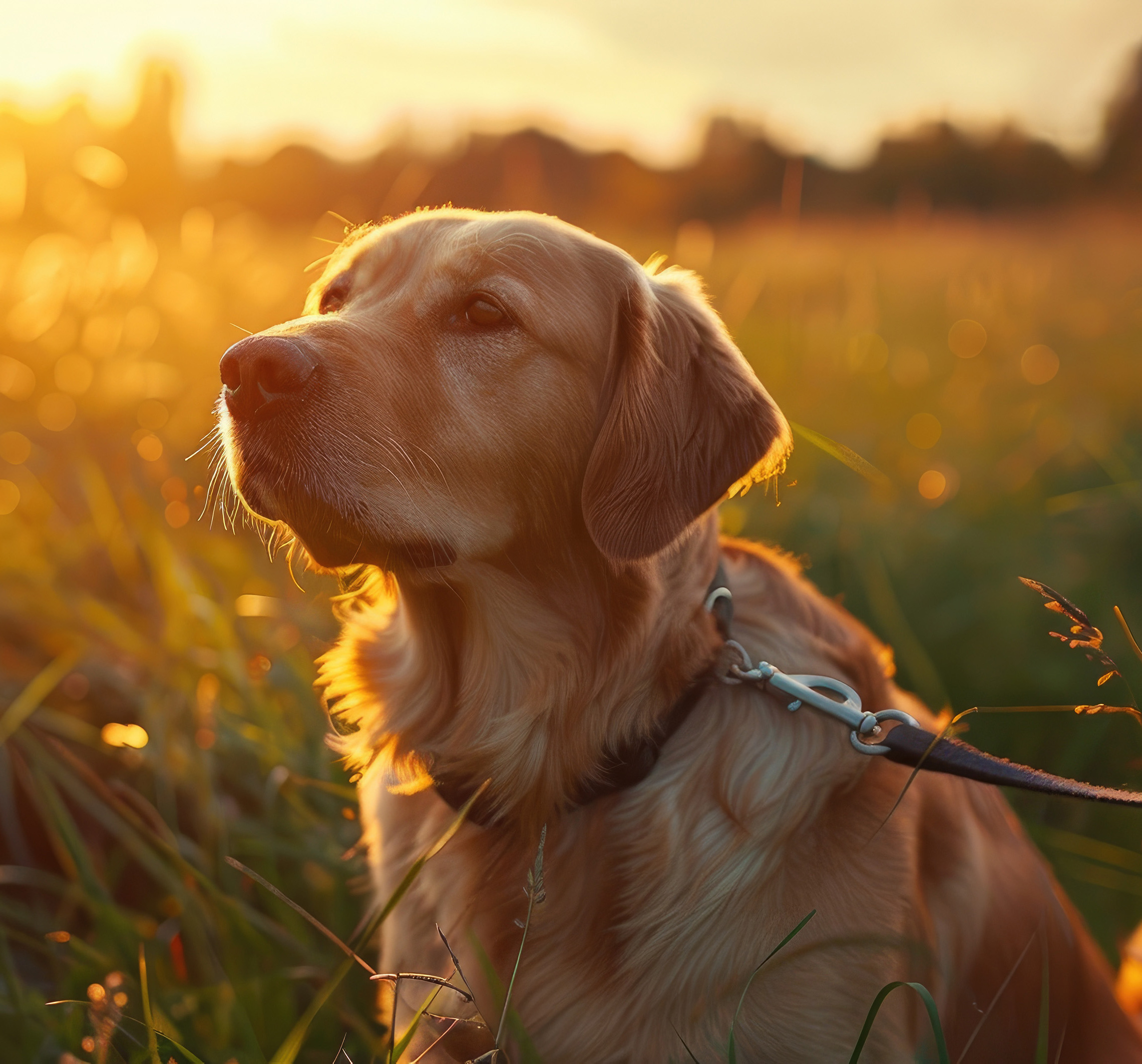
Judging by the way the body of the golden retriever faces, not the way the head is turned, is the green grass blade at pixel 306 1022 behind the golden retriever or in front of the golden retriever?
in front

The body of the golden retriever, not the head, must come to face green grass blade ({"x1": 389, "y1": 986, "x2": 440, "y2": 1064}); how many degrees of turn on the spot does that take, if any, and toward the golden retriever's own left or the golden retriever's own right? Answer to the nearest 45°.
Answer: approximately 45° to the golden retriever's own left

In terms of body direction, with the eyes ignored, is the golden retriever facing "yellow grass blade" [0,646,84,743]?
no

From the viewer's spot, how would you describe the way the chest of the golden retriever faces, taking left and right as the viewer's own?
facing the viewer and to the left of the viewer
